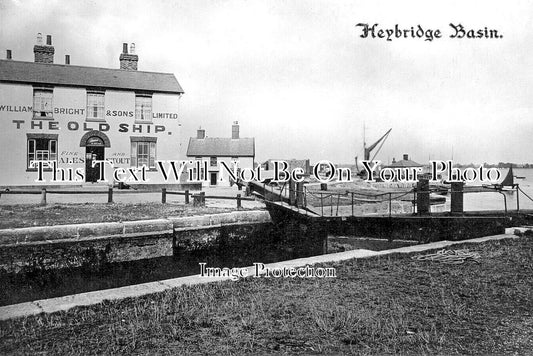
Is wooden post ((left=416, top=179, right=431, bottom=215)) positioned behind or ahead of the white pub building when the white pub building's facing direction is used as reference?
ahead

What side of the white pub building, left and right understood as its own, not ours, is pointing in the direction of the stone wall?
front

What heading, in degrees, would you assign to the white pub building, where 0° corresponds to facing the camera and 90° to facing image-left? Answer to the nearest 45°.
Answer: approximately 0°

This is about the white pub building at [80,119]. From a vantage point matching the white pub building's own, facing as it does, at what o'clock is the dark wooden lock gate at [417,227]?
The dark wooden lock gate is roughly at 11 o'clock from the white pub building.

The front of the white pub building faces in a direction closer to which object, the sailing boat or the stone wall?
the stone wall

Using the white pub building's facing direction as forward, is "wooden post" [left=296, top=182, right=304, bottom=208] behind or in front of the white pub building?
in front
